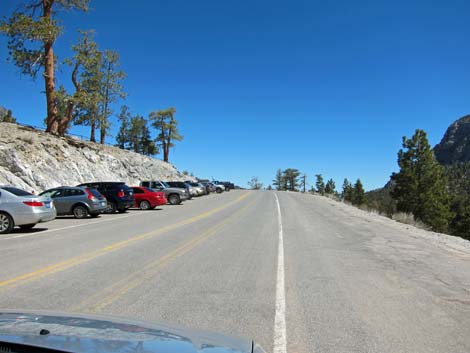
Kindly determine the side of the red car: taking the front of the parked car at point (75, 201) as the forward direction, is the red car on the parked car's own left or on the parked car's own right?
on the parked car's own right

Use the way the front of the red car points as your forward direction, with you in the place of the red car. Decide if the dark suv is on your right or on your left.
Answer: on your left

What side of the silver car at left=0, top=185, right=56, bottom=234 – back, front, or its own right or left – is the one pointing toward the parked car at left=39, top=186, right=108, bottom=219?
right

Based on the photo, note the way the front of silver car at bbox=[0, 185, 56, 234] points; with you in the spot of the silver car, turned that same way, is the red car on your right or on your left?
on your right

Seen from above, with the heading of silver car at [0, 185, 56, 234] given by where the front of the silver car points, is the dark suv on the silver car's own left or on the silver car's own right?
on the silver car's own right

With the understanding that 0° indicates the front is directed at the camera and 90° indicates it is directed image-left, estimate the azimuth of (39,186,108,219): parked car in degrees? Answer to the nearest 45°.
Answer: approximately 135°

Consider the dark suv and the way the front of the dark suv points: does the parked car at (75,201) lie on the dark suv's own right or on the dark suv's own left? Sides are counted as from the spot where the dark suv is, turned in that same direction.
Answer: on the dark suv's own left
